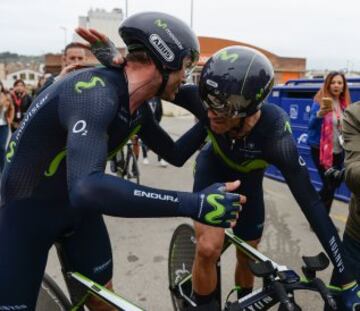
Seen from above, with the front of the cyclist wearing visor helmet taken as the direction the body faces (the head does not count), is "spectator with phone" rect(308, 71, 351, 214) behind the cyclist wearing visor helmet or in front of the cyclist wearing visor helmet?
behind

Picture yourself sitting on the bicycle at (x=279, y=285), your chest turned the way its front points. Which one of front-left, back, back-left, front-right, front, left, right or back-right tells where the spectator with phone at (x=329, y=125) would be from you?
back-left

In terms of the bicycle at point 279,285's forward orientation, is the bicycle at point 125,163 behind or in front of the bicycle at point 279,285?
behind

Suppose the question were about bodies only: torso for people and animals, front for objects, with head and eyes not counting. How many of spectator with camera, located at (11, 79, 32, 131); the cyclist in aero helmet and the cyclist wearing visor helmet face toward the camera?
2

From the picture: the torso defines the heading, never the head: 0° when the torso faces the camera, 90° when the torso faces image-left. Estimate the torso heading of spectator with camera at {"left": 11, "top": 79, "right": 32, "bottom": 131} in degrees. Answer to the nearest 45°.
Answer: approximately 0°

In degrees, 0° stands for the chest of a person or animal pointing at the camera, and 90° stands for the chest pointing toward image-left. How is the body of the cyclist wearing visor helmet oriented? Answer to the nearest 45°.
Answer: approximately 0°

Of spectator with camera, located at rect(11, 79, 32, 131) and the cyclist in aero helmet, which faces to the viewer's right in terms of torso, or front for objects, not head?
the cyclist in aero helmet

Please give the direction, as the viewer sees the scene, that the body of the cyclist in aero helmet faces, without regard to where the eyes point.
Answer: to the viewer's right

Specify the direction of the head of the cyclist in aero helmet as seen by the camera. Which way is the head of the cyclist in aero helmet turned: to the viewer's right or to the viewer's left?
to the viewer's right

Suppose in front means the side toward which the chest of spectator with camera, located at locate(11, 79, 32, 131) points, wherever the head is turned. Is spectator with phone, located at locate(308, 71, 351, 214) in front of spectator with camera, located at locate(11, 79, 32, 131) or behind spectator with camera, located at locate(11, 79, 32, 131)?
in front
